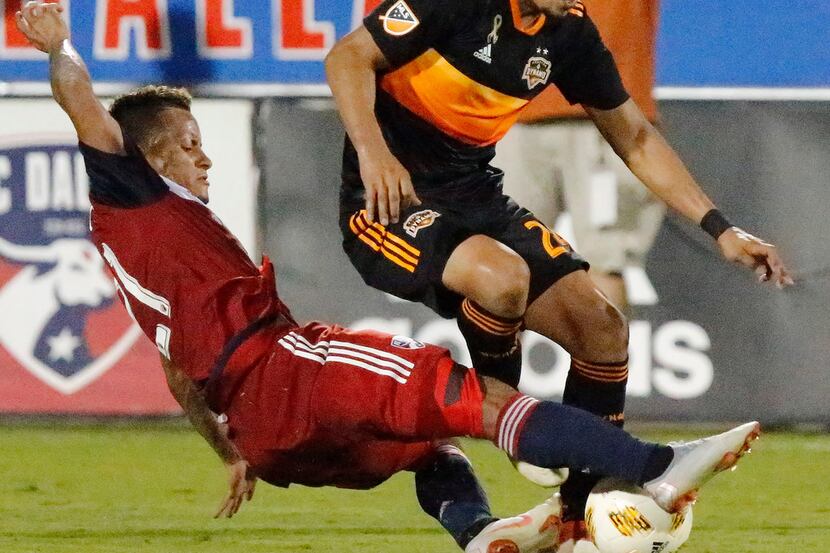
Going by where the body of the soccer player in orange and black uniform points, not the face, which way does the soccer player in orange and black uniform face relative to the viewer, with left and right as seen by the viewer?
facing the viewer and to the right of the viewer

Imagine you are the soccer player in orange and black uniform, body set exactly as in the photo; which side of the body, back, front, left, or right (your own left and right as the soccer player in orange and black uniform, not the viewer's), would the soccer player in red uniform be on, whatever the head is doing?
right
